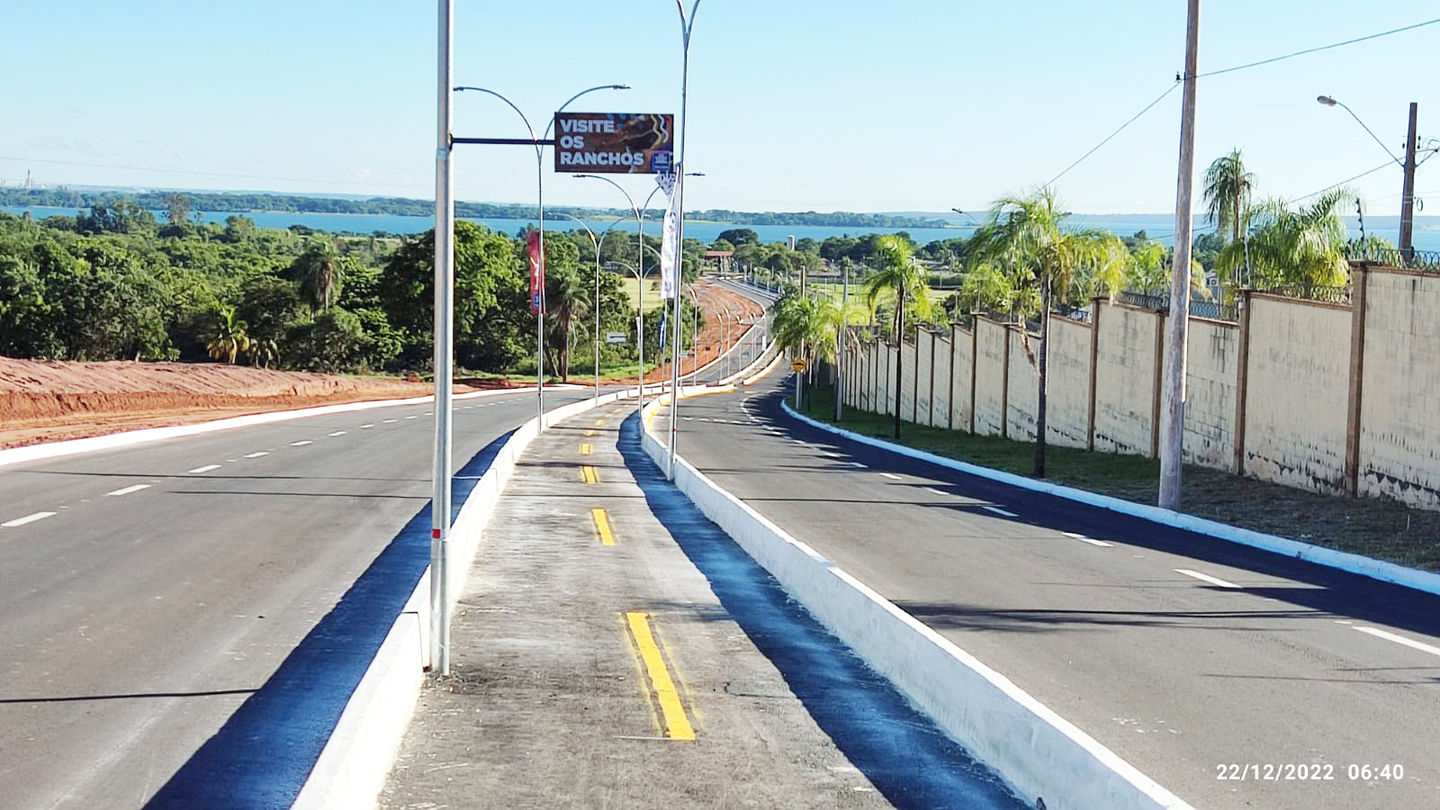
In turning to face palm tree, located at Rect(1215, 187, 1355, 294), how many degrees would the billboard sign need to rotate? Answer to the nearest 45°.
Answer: approximately 135° to its left

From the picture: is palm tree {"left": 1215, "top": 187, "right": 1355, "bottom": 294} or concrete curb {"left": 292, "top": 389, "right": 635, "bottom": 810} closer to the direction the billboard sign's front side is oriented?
the concrete curb

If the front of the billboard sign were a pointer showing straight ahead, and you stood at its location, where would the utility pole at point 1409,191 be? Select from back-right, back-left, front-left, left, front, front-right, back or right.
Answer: back-left

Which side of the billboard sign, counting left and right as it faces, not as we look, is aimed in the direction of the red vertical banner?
back

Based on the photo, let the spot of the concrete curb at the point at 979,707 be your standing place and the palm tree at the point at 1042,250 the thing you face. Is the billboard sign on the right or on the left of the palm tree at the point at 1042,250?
left

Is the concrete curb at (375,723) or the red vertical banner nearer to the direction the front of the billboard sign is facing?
the concrete curb

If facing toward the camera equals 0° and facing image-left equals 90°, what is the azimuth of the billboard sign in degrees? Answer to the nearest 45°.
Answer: approximately 0°

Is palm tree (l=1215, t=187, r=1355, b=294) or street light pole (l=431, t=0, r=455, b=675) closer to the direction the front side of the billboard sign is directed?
the street light pole

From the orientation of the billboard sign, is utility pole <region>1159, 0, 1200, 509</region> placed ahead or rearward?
rearward

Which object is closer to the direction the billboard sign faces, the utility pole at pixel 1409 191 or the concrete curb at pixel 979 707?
the concrete curb

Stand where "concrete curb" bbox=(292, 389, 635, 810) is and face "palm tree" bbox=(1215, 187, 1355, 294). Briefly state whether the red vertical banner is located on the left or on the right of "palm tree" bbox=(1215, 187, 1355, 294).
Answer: left

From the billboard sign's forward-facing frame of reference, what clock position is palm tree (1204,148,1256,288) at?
The palm tree is roughly at 7 o'clock from the billboard sign.
